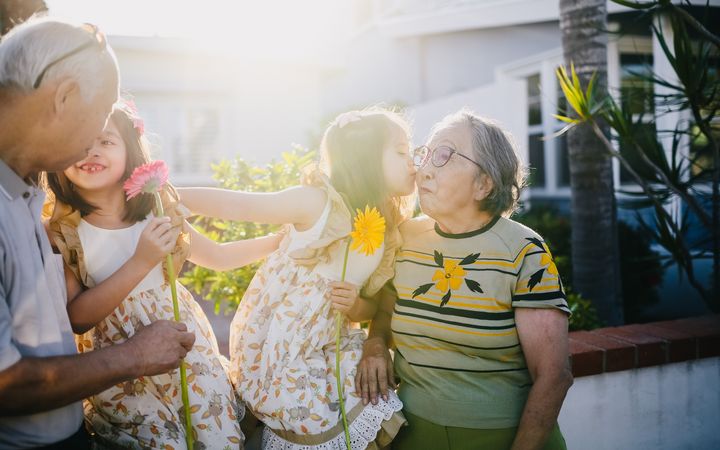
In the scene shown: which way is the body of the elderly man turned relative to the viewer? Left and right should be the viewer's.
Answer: facing to the right of the viewer

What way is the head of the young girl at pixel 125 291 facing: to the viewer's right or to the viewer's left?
to the viewer's left

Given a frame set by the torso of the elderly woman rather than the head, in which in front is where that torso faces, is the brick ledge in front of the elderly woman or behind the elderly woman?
behind

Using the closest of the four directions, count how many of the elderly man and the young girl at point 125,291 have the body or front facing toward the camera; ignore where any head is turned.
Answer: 1

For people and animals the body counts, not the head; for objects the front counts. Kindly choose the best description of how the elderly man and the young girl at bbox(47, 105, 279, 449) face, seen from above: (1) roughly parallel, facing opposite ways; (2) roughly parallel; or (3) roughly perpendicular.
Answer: roughly perpendicular

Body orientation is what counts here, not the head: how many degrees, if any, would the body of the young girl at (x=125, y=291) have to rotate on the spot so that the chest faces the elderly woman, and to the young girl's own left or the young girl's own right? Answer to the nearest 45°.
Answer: approximately 90° to the young girl's own left

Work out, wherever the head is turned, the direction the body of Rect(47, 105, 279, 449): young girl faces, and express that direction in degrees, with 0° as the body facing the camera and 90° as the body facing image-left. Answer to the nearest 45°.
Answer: approximately 0°

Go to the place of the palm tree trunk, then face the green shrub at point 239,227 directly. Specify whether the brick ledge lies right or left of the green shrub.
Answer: left
